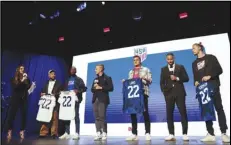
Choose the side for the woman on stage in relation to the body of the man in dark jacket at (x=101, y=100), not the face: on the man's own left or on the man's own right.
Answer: on the man's own right

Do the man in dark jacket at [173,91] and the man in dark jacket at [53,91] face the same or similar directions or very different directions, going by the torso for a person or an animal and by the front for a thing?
same or similar directions

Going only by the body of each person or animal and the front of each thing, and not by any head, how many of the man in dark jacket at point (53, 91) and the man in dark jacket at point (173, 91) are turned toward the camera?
2

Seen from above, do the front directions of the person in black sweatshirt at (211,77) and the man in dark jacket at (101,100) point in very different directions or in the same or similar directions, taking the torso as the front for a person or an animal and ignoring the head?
same or similar directions

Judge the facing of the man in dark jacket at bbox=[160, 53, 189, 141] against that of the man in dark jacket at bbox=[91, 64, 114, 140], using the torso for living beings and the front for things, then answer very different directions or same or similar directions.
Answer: same or similar directions

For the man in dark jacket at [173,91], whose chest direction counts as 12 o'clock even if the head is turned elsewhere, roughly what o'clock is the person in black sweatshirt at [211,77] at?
the person in black sweatshirt at [211,77] is roughly at 10 o'clock from the man in dark jacket at [173,91].

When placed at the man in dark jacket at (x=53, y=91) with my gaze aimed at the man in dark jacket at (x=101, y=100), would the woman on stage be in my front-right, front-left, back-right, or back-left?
back-right

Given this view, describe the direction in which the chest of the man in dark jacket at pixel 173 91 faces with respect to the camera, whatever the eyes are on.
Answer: toward the camera

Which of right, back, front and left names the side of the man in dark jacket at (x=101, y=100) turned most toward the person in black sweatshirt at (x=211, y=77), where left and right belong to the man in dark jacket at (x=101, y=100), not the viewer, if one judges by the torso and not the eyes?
left

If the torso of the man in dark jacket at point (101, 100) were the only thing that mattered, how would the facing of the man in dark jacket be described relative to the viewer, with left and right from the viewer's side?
facing the viewer and to the left of the viewer

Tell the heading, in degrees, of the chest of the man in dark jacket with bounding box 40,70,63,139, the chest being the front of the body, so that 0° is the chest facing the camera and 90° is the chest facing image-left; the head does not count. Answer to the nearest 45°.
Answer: approximately 0°

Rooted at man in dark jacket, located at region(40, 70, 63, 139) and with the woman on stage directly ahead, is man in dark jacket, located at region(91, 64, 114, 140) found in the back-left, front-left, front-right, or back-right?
back-left

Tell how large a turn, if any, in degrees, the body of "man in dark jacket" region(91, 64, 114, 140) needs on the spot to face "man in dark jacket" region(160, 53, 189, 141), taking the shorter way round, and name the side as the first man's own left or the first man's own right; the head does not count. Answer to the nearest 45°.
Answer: approximately 90° to the first man's own left

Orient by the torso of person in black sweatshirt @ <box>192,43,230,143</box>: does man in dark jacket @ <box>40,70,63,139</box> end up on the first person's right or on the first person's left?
on the first person's right

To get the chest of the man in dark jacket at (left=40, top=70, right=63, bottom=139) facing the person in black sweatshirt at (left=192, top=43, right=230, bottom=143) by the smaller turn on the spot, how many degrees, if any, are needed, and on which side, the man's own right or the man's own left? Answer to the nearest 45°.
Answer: approximately 45° to the man's own left

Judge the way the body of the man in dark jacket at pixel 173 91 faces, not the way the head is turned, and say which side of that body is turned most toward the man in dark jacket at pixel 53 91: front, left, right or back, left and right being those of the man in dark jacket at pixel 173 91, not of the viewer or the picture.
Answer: right

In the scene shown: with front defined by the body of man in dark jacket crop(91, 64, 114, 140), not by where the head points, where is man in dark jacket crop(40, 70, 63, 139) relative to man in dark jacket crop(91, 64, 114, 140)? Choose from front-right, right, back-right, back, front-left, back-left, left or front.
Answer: right
